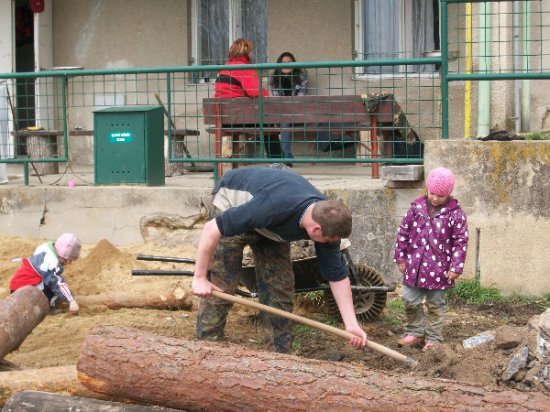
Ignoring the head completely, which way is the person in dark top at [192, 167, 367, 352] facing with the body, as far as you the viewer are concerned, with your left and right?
facing the viewer and to the right of the viewer

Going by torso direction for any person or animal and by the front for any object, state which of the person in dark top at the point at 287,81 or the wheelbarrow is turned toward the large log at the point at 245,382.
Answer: the person in dark top

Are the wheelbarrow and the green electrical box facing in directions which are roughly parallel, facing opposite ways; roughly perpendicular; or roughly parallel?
roughly perpendicular

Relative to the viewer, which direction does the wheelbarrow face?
to the viewer's right

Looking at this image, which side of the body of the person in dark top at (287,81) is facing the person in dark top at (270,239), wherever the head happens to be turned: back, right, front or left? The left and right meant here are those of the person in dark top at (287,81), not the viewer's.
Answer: front

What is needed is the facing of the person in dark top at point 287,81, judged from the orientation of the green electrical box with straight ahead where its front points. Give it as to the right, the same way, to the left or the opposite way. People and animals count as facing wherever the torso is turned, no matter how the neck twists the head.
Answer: the same way

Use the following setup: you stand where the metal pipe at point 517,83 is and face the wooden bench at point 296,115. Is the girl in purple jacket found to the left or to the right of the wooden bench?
left

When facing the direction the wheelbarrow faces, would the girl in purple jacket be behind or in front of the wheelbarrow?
in front

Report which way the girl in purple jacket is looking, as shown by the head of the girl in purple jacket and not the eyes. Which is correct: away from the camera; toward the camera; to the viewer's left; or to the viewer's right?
toward the camera

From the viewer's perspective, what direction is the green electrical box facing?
toward the camera

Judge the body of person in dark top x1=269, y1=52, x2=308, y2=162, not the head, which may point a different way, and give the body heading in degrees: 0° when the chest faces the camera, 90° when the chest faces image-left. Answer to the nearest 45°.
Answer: approximately 0°

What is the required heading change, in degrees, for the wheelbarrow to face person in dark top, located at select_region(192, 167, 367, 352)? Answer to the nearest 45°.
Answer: approximately 90° to its right
